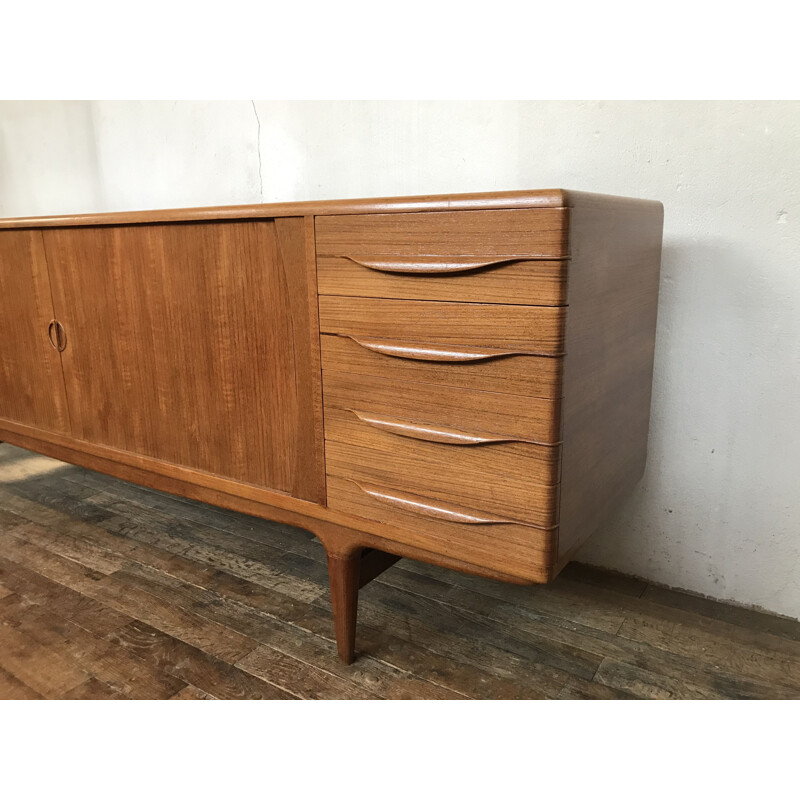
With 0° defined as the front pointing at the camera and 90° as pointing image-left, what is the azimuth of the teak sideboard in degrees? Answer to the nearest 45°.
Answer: approximately 45°
